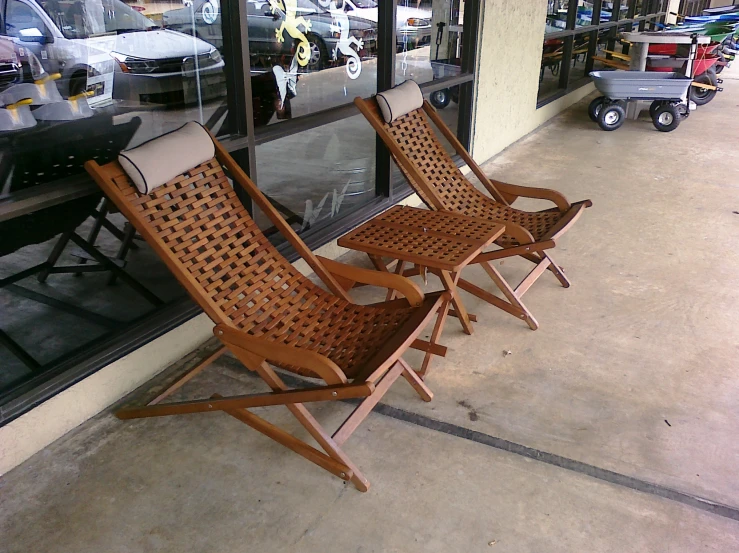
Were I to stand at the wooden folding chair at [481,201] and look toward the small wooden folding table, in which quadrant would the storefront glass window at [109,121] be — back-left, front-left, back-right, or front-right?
front-right

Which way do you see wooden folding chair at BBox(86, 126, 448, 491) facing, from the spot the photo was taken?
facing the viewer and to the right of the viewer

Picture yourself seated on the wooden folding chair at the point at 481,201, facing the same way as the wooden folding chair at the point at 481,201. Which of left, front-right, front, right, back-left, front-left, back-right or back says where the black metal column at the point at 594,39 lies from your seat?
back-left

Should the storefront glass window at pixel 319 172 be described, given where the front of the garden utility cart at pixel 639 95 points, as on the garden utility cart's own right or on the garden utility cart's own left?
on the garden utility cart's own right

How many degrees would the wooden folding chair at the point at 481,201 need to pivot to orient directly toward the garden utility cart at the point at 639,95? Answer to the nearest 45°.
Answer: approximately 135° to its left

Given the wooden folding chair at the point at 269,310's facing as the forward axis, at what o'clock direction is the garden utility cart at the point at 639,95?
The garden utility cart is roughly at 9 o'clock from the wooden folding chair.

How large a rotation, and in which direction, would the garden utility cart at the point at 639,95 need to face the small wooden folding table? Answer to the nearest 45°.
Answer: approximately 90° to its right

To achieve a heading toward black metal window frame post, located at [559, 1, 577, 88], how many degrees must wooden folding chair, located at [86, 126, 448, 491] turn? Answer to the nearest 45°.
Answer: approximately 90° to its left

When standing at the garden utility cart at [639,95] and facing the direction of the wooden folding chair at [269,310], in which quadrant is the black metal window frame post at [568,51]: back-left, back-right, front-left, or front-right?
back-right

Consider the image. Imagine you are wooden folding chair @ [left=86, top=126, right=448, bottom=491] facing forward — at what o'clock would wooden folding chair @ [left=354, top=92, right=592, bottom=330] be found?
wooden folding chair @ [left=354, top=92, right=592, bottom=330] is roughly at 9 o'clock from wooden folding chair @ [left=86, top=126, right=448, bottom=491].

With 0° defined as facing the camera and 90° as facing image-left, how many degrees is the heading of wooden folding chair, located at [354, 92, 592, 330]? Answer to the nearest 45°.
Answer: approximately 315°

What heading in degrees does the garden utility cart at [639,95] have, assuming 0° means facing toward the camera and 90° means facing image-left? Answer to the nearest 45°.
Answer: approximately 270°

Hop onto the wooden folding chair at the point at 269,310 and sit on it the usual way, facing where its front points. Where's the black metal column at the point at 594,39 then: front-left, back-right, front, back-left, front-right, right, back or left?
left
